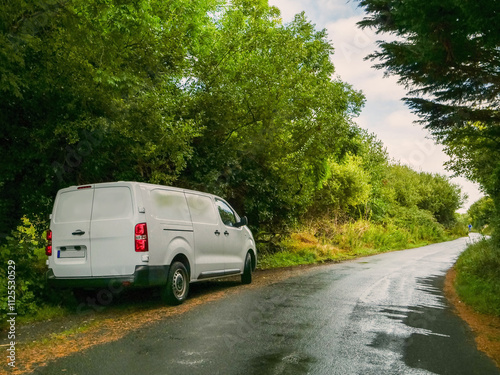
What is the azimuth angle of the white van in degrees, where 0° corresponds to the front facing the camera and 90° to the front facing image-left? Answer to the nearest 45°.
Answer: approximately 225°

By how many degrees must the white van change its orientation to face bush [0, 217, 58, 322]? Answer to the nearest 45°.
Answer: approximately 135° to its left

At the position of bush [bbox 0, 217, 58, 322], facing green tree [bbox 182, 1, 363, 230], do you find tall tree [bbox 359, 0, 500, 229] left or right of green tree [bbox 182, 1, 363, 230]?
right

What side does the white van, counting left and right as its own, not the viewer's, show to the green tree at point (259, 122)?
front
